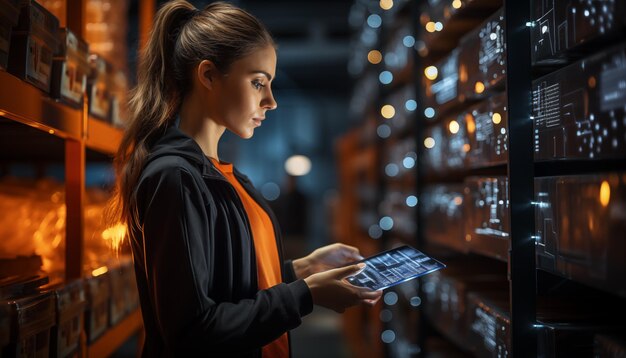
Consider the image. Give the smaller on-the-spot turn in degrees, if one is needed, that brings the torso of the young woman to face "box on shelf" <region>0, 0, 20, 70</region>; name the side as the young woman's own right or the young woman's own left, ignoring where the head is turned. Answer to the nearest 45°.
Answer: approximately 180°

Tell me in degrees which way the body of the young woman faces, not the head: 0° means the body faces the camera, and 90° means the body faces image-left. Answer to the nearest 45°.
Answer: approximately 270°

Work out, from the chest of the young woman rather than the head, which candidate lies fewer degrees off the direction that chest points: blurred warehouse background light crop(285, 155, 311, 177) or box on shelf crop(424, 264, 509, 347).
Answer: the box on shelf

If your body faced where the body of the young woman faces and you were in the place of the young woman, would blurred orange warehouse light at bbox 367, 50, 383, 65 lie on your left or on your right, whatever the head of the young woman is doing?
on your left

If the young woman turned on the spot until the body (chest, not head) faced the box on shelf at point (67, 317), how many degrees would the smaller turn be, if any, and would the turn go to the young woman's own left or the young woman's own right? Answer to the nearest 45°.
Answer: approximately 135° to the young woman's own left

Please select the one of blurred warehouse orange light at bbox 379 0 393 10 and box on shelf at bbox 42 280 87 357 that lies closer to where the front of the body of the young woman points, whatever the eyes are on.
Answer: the blurred warehouse orange light

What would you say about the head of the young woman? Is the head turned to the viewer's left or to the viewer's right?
to the viewer's right
